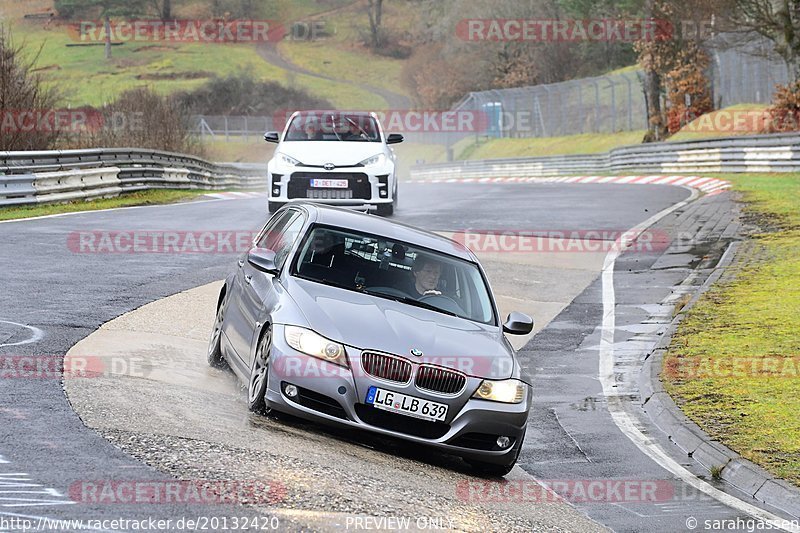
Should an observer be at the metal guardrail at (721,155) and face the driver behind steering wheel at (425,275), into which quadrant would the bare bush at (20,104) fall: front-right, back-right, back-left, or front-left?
front-right

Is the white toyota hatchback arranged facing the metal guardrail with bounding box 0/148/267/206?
no

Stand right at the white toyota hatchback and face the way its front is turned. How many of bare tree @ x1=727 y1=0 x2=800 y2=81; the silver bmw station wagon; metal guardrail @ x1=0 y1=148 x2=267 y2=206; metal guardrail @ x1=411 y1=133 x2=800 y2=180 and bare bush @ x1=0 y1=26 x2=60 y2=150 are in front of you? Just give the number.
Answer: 1

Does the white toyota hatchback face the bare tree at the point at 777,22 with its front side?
no

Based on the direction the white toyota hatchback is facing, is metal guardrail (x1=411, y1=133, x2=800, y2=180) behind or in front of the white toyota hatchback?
behind

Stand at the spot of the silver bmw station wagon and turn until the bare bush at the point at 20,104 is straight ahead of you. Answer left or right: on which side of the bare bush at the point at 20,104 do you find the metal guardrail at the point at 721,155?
right

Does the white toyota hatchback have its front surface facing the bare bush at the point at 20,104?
no

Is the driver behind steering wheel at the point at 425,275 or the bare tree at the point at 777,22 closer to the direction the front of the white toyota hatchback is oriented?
the driver behind steering wheel

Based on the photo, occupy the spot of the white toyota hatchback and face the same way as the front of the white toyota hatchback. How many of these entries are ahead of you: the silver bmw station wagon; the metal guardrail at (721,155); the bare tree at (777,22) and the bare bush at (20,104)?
1

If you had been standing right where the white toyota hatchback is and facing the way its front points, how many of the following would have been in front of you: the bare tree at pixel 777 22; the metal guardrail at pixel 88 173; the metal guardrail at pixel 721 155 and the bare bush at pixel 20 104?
0

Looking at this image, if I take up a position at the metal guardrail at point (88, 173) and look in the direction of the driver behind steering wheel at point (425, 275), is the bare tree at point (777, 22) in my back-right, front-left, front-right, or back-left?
back-left

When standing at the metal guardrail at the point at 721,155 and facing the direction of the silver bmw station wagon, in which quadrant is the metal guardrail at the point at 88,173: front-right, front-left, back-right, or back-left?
front-right

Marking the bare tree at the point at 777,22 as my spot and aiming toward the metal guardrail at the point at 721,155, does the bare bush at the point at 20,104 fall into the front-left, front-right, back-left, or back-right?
front-right

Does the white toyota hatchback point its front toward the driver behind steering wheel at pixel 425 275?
yes

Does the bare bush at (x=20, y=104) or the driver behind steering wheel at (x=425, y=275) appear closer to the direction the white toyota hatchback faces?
the driver behind steering wheel

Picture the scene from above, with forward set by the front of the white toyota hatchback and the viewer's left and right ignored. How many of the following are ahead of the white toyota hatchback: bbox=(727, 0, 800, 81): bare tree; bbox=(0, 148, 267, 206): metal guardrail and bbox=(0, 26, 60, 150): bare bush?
0

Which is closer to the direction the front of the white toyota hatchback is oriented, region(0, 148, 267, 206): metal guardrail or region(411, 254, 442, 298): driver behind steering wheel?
the driver behind steering wheel

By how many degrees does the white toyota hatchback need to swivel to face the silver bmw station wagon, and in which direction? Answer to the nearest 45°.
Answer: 0° — it already faces it

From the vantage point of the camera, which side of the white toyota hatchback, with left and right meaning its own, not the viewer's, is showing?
front
